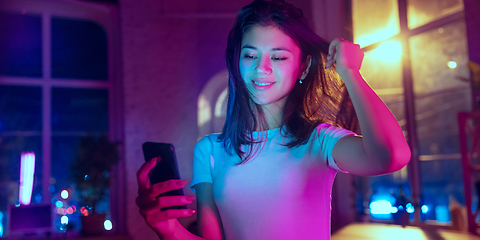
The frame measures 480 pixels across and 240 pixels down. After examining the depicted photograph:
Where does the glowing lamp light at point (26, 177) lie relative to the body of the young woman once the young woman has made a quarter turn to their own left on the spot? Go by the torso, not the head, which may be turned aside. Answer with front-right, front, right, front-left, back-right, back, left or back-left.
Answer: back

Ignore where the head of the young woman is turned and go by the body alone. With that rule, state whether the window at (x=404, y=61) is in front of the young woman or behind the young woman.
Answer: behind

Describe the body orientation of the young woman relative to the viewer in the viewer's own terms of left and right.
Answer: facing the viewer and to the left of the viewer

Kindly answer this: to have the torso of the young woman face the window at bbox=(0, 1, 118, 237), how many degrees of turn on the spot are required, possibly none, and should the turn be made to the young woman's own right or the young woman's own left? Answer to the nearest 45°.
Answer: approximately 90° to the young woman's own right

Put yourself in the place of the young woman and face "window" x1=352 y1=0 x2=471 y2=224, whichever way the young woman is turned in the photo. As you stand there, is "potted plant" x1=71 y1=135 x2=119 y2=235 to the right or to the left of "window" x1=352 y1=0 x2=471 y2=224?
left

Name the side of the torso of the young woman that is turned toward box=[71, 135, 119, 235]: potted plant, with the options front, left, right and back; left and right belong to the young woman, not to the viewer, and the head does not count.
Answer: right
